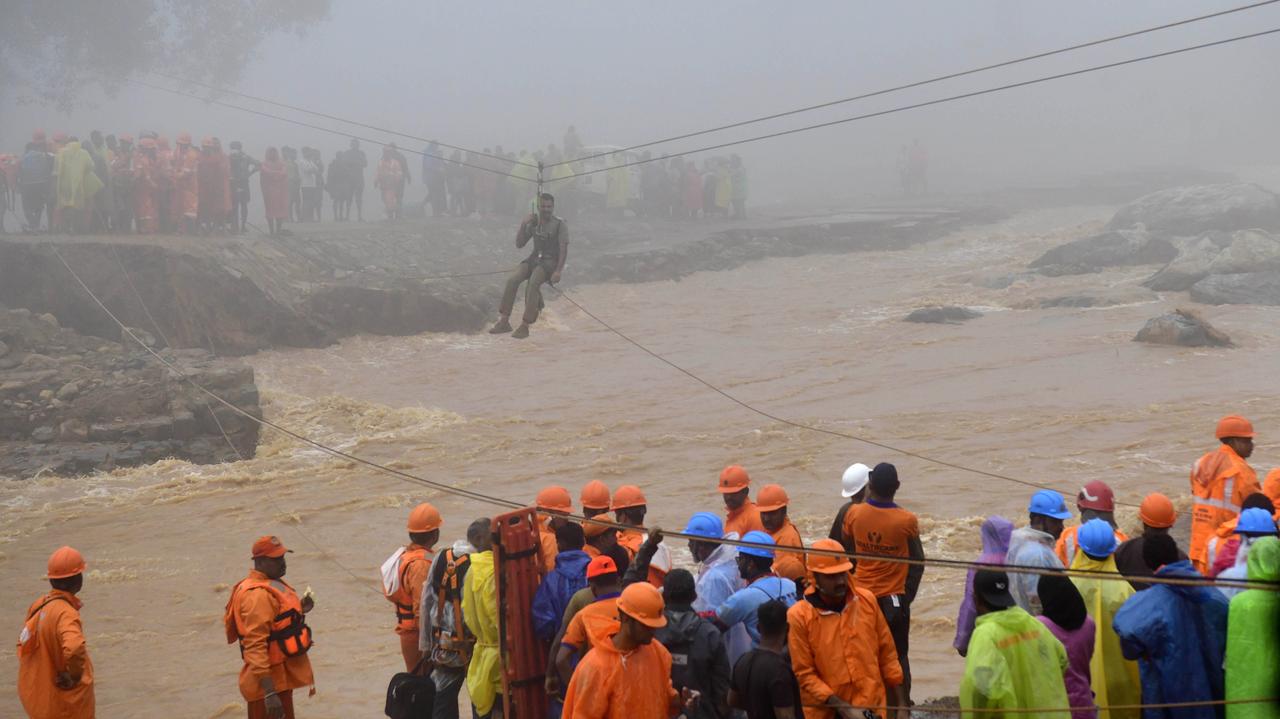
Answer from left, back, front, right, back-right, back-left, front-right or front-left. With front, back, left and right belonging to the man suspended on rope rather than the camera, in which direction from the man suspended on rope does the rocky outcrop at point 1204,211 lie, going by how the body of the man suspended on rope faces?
back

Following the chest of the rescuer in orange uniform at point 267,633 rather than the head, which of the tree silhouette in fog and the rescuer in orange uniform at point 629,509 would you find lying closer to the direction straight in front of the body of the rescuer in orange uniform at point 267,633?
the rescuer in orange uniform

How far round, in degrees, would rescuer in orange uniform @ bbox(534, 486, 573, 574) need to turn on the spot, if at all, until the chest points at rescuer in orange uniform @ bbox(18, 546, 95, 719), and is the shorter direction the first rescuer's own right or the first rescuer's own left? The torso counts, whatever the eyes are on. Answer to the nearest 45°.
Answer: approximately 180°

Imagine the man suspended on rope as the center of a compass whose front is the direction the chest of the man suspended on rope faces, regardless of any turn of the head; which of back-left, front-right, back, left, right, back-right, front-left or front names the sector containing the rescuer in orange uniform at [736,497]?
front-left

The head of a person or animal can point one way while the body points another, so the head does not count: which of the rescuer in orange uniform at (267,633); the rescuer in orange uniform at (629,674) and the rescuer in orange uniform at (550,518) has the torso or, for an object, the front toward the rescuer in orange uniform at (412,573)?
the rescuer in orange uniform at (267,633)

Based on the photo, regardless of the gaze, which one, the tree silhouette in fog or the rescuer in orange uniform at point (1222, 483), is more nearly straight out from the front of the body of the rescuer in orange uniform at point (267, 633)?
the rescuer in orange uniform
